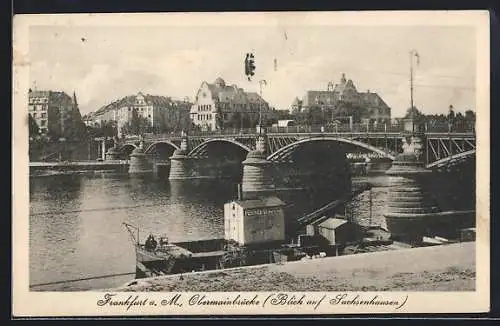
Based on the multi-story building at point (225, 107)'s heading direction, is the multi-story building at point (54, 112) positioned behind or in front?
in front

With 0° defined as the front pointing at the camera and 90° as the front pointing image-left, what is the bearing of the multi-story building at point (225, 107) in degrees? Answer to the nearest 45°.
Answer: approximately 45°
